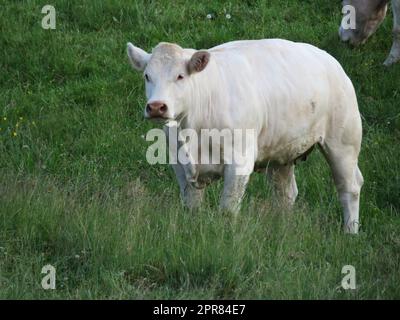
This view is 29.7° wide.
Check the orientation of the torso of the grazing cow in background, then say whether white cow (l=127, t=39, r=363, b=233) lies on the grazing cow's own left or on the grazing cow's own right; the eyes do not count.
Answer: on the grazing cow's own left

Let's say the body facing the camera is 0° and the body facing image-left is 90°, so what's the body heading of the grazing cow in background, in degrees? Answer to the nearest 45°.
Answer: approximately 90°
